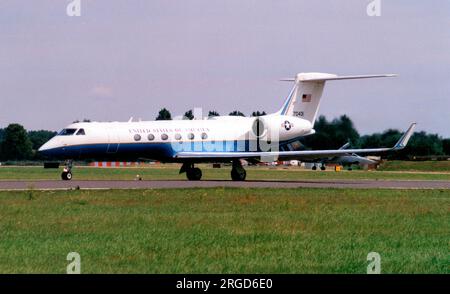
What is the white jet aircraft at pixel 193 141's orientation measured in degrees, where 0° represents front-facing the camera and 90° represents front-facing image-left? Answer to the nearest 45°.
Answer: approximately 45°
